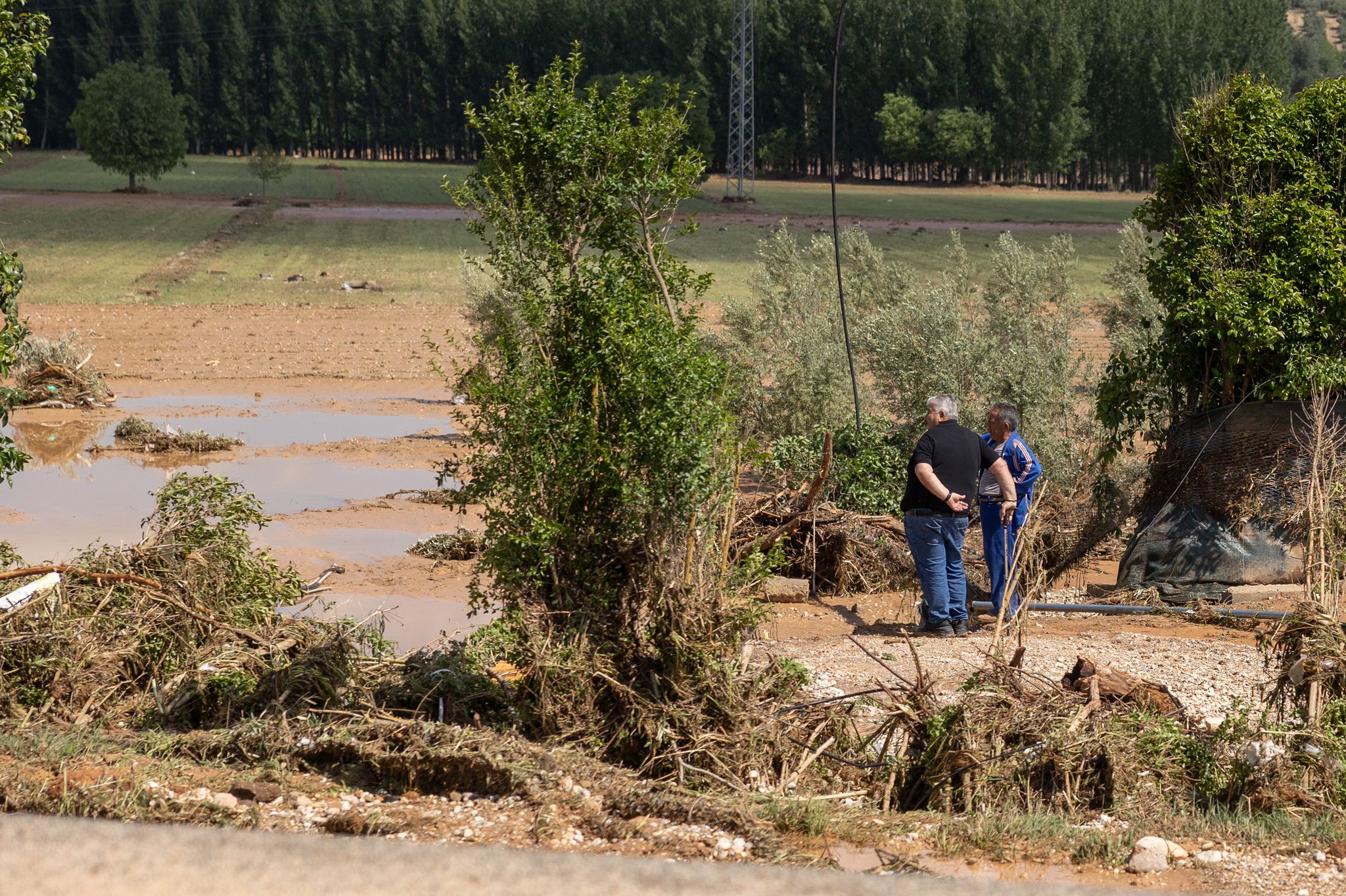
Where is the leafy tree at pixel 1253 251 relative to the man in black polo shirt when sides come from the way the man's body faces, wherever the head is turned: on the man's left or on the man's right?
on the man's right

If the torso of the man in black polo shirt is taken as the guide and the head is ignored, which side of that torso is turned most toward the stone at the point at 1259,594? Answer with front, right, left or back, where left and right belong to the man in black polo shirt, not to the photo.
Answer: right

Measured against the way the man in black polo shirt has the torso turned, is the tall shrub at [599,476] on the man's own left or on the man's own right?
on the man's own left

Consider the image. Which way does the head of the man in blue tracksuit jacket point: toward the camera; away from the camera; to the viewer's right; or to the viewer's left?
to the viewer's left
